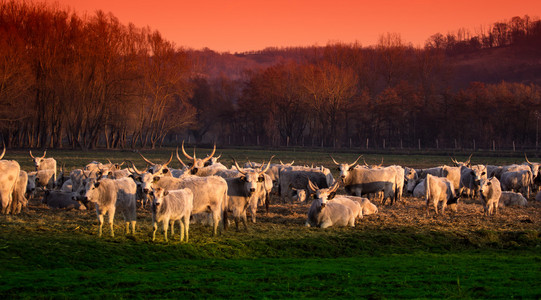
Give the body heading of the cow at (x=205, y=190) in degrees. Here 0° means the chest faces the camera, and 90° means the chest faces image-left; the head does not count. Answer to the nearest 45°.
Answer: approximately 90°

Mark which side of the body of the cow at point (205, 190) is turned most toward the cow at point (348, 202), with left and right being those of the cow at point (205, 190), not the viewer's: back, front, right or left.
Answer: back

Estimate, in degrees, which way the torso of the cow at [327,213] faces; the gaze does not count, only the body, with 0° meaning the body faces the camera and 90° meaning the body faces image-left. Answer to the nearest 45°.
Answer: approximately 45°

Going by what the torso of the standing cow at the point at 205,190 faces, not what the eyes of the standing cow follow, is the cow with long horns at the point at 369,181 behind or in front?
behind

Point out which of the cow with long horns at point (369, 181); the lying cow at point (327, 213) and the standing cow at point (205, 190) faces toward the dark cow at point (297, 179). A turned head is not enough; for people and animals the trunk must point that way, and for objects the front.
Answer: the cow with long horns

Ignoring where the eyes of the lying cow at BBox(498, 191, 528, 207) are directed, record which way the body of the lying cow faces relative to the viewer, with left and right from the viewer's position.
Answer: facing to the left of the viewer

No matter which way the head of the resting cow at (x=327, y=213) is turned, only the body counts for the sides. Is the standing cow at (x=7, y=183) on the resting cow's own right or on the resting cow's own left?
on the resting cow's own right

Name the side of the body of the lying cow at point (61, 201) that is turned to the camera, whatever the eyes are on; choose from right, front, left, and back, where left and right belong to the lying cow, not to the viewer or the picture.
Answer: left

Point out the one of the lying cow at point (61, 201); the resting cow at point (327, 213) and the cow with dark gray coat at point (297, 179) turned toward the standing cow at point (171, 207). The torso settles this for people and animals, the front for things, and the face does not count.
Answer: the resting cow at point (327, 213)

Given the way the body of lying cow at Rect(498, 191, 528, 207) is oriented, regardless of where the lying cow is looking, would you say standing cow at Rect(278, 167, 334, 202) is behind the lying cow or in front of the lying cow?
in front

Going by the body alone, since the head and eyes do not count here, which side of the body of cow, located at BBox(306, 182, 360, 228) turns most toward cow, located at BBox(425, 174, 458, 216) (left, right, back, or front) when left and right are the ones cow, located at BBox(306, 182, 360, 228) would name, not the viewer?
back
